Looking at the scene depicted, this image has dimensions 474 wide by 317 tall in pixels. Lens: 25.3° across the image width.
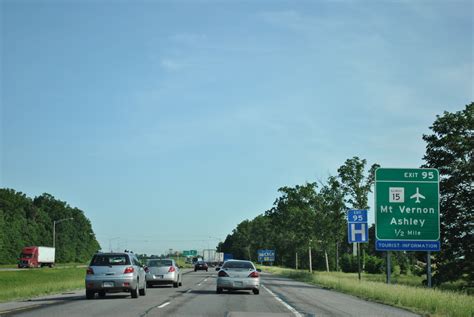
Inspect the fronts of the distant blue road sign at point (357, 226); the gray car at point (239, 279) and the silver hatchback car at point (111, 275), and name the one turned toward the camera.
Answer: the distant blue road sign

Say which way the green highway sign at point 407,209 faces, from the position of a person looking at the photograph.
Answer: facing the viewer

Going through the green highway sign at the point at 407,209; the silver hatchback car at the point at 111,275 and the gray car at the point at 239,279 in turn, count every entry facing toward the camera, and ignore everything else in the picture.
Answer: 1

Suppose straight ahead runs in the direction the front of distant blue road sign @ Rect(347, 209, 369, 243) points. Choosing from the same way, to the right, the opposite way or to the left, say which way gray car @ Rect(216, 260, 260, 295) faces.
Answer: the opposite way

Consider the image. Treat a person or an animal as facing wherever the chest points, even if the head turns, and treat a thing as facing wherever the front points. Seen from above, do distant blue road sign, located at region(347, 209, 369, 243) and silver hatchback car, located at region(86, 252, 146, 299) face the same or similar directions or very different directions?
very different directions

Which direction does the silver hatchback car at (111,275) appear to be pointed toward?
away from the camera

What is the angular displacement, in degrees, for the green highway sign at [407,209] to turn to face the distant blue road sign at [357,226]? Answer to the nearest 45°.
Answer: approximately 180°

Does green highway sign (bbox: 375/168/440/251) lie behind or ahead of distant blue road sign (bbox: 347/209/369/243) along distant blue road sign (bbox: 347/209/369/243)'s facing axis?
ahead

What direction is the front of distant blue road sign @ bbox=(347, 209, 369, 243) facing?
toward the camera

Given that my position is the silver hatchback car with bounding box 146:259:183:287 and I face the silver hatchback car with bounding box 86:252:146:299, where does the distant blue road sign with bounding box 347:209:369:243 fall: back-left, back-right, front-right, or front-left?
back-left

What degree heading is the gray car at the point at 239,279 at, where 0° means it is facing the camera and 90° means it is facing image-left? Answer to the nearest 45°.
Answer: approximately 180°

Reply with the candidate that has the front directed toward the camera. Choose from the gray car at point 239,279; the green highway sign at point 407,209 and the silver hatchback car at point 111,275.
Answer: the green highway sign

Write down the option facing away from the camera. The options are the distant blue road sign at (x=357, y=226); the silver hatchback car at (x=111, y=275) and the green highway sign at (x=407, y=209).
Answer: the silver hatchback car
